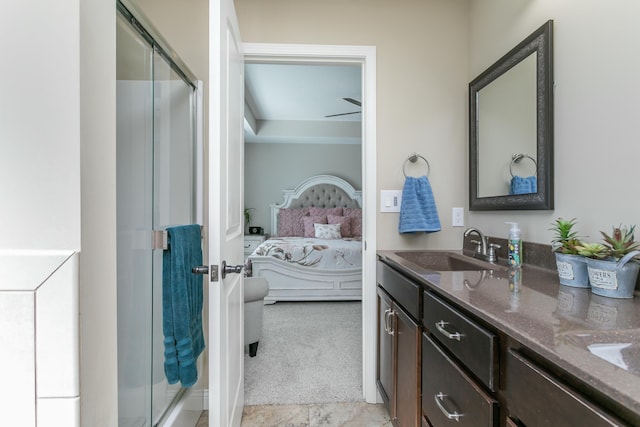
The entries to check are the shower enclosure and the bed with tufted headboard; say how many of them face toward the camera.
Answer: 1

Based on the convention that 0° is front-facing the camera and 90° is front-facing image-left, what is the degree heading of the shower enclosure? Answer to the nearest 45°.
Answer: approximately 270°

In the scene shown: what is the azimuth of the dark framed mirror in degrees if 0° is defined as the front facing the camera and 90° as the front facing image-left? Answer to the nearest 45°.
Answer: approximately 45°

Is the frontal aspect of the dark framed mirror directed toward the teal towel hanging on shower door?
yes

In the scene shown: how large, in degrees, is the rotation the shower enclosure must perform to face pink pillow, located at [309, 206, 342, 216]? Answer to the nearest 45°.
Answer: approximately 45° to its left

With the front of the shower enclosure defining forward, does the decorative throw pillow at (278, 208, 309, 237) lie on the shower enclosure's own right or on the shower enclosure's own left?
on the shower enclosure's own left
